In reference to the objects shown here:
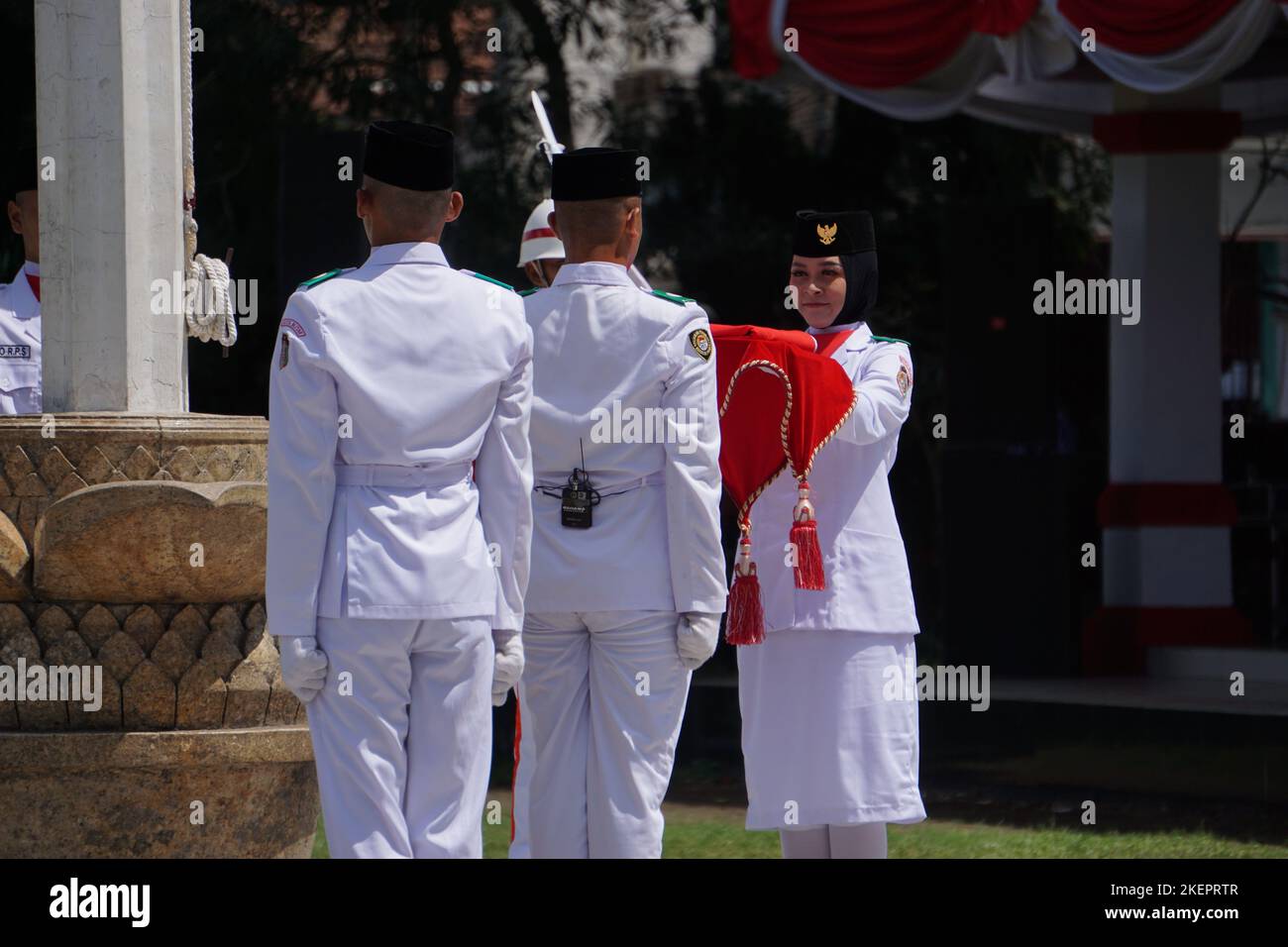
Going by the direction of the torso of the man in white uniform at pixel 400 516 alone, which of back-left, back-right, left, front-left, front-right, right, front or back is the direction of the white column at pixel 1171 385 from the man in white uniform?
front-right

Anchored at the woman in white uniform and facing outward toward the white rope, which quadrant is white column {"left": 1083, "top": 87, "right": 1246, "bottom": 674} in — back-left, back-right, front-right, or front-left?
back-right

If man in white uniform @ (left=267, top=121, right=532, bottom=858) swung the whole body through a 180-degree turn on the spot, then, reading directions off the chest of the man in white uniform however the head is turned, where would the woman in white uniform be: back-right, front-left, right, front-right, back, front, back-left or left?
back-left

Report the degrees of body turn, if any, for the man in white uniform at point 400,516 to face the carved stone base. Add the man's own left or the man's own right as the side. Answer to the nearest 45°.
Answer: approximately 45° to the man's own left

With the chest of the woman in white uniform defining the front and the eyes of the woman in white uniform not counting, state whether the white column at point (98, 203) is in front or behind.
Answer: in front

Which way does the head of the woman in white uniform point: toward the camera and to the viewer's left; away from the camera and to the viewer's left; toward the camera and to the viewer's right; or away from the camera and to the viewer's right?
toward the camera and to the viewer's left

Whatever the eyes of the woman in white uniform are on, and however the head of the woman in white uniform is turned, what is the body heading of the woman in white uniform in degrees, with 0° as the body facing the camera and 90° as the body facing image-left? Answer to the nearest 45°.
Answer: approximately 45°

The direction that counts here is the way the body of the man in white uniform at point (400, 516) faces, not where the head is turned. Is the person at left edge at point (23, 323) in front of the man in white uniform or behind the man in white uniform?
in front

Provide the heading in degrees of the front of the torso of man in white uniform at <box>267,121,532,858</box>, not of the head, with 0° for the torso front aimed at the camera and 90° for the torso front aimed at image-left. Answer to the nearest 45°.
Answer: approximately 180°

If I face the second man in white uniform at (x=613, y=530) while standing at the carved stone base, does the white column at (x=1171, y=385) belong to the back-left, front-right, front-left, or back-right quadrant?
front-left

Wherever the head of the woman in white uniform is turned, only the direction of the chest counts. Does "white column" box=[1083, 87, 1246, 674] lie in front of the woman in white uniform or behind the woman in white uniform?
behind

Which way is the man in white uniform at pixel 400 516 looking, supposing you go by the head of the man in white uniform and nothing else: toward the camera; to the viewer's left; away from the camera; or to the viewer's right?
away from the camera

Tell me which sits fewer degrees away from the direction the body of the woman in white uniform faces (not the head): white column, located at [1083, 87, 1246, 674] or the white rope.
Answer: the white rope

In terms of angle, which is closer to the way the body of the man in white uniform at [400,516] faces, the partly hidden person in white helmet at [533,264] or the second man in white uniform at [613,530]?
the partly hidden person in white helmet

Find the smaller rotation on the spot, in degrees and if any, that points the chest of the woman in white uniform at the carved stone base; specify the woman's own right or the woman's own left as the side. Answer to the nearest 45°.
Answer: approximately 45° to the woman's own right
